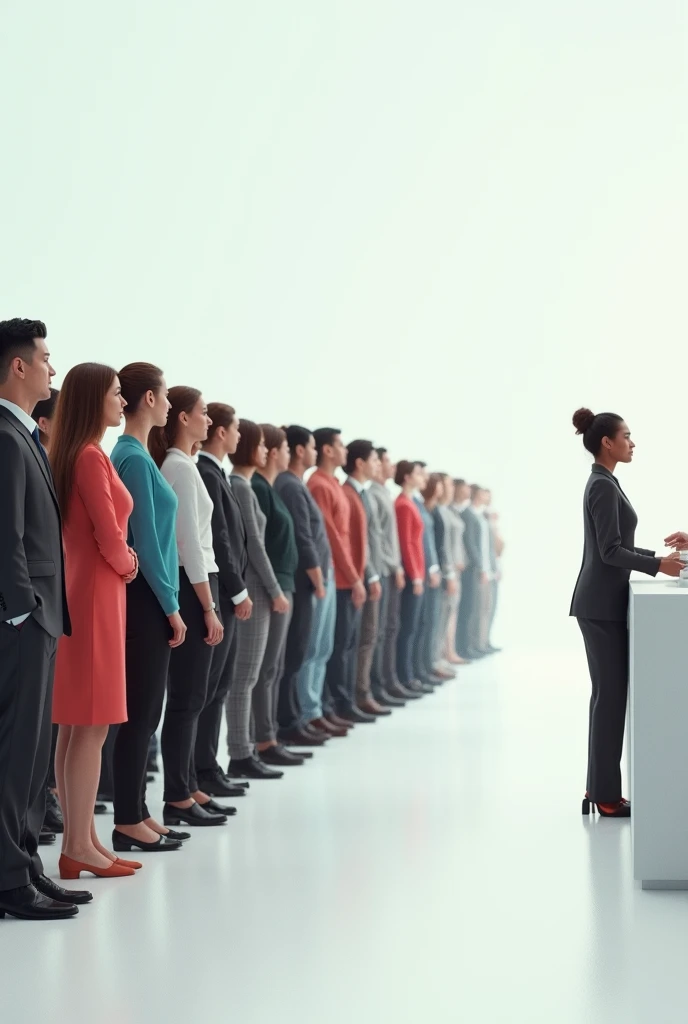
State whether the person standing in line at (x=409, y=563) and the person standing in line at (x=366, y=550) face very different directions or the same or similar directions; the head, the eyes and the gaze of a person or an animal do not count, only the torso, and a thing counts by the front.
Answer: same or similar directions

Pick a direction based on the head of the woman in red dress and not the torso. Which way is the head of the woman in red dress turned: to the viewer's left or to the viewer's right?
to the viewer's right

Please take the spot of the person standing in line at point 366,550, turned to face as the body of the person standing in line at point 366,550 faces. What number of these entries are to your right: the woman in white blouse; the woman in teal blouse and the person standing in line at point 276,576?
3

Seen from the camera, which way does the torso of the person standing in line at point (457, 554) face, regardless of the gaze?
to the viewer's right

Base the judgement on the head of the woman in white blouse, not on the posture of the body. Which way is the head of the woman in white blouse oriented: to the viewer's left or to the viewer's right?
to the viewer's right

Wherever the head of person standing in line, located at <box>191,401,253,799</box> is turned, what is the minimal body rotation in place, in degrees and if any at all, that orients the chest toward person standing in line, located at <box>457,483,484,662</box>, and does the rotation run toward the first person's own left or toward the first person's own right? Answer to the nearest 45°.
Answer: approximately 90° to the first person's own left

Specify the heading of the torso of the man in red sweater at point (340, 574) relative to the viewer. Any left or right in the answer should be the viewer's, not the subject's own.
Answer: facing to the right of the viewer

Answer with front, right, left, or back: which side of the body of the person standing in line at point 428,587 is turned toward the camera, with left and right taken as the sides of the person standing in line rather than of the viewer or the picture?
right

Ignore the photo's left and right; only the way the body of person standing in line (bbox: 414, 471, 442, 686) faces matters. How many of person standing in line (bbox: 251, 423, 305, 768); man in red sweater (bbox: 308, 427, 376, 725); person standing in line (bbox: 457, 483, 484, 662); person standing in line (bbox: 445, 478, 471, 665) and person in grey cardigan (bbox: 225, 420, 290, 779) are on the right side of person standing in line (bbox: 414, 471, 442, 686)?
3

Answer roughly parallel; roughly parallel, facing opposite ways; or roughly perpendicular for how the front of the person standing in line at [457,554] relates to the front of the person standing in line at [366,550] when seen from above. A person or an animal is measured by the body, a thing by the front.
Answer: roughly parallel

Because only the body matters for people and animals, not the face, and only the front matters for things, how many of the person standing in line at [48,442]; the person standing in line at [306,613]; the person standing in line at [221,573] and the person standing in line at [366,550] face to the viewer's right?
4

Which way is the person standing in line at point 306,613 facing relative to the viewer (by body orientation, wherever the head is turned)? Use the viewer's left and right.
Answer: facing to the right of the viewer

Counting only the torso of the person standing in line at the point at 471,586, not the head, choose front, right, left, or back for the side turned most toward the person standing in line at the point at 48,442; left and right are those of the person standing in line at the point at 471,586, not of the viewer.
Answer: right
